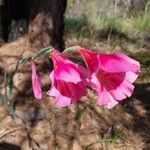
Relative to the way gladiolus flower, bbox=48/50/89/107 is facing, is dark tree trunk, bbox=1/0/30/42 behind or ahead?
behind

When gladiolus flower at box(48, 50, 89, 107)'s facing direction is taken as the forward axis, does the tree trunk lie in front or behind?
behind

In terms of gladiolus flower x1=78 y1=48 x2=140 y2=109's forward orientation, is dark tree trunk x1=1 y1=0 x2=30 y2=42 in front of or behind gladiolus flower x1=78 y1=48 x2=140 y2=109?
behind

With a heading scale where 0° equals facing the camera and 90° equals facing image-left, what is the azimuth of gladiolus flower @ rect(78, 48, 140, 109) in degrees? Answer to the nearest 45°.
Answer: approximately 315°

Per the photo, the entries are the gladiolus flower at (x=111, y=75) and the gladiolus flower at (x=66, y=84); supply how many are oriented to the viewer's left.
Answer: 0
